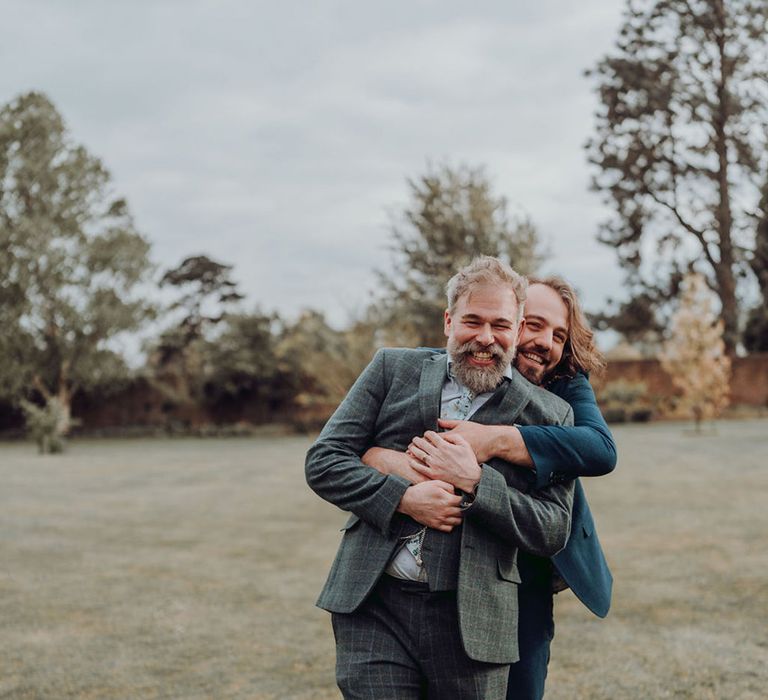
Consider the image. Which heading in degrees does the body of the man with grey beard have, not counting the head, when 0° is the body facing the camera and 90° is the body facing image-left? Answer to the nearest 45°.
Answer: approximately 0°

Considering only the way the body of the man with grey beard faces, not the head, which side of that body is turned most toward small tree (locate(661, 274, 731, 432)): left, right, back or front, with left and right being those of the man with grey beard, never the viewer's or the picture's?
back

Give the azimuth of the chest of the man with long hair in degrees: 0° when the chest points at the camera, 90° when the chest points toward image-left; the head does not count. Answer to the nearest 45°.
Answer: approximately 45°

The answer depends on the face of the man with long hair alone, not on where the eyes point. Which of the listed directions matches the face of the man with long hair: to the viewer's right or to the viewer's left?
to the viewer's left

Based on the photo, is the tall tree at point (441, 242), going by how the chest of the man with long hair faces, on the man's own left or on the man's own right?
on the man's own right

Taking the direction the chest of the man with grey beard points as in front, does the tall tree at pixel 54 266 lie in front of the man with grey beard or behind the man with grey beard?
behind

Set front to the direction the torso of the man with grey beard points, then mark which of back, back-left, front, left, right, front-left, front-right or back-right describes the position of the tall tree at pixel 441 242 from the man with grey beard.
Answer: back

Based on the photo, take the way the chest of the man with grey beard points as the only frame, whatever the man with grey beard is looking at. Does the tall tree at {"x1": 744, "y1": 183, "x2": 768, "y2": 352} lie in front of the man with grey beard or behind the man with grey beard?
behind
